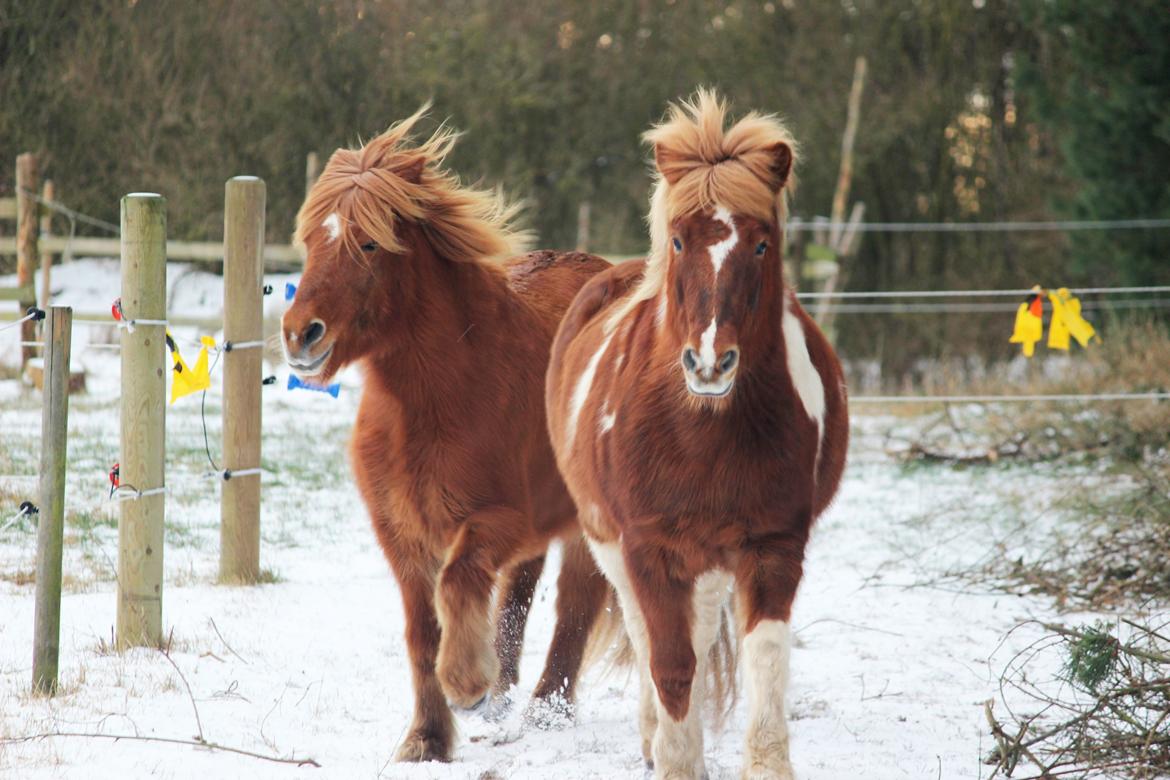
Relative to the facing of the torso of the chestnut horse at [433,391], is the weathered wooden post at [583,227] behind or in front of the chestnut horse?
behind

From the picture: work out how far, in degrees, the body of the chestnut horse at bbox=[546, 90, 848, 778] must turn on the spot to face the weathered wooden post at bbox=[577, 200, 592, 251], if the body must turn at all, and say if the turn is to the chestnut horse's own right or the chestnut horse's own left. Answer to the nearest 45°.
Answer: approximately 180°

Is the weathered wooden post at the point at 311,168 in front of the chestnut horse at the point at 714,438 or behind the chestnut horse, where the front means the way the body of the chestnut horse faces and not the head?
behind

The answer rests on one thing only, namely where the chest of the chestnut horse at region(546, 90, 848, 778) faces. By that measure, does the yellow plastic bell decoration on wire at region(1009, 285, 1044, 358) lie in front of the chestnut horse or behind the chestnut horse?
behind

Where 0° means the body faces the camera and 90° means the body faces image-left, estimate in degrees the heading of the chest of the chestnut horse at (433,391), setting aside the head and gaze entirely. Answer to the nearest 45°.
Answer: approximately 45°

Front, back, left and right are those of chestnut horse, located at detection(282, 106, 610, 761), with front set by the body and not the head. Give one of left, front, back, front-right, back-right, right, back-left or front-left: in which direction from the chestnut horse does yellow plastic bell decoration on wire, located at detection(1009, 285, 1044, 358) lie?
back

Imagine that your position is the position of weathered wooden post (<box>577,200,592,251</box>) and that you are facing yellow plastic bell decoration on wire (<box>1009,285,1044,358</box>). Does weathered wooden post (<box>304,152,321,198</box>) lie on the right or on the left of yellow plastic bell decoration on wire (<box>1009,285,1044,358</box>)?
right

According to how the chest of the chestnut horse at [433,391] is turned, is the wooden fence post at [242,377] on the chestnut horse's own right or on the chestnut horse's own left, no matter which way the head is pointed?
on the chestnut horse's own right

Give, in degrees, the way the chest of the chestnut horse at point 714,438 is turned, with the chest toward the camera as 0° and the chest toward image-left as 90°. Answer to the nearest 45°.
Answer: approximately 0°
